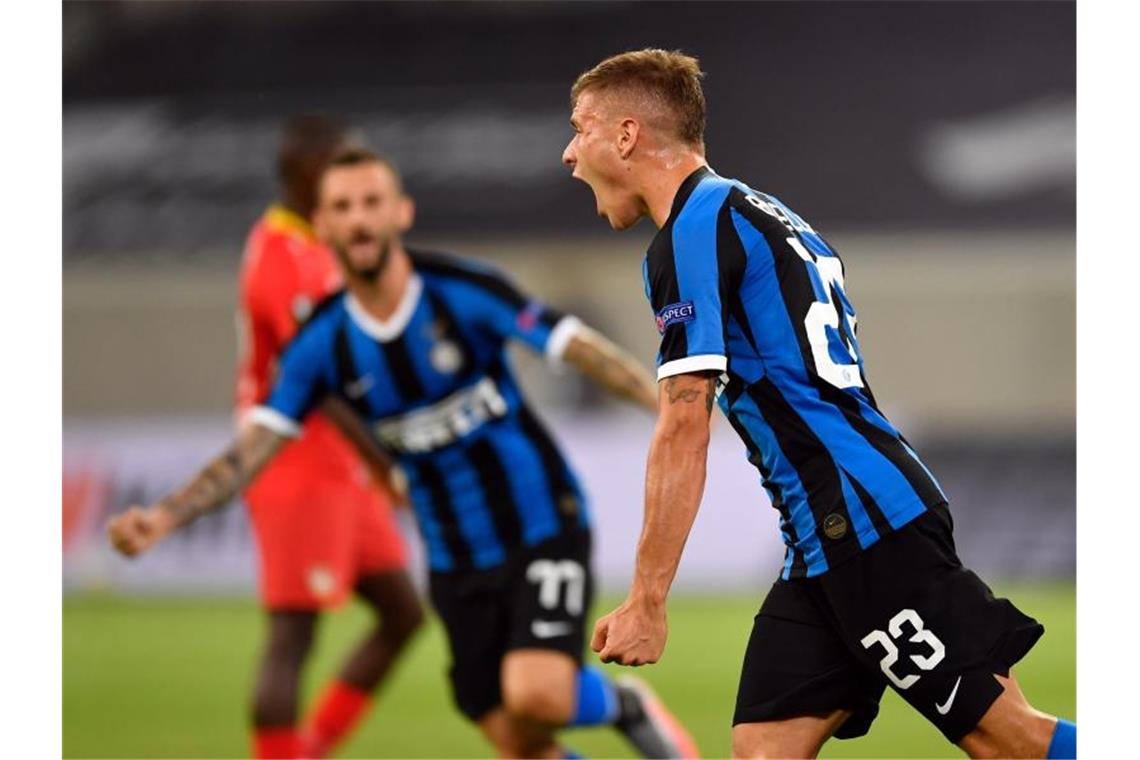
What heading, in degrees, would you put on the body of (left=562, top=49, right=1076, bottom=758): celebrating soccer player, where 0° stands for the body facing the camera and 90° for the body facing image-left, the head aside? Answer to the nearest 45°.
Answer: approximately 90°

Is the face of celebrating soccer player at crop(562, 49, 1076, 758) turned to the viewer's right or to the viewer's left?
to the viewer's left
